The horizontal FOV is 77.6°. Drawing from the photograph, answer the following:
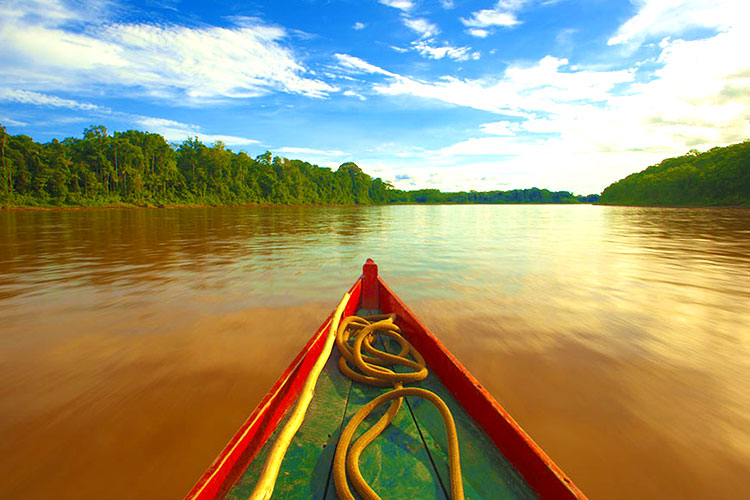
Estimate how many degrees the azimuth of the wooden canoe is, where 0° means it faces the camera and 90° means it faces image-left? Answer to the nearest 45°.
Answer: approximately 180°

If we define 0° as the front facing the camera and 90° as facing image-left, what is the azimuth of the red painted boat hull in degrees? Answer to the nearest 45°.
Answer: approximately 180°
